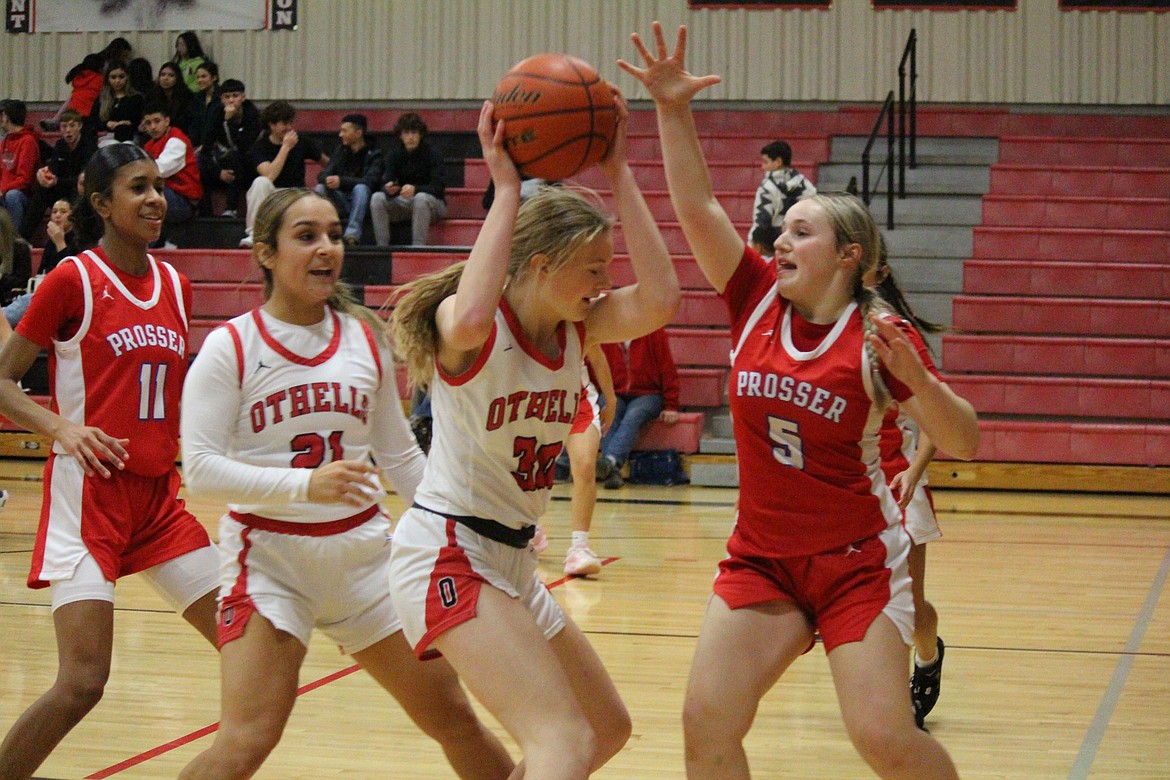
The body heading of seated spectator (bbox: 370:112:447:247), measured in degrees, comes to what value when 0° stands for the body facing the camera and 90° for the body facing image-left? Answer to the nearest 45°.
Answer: approximately 0°

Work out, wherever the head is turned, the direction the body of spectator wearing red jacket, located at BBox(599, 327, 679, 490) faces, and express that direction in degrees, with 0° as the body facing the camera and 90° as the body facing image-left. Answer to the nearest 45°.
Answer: approximately 45°

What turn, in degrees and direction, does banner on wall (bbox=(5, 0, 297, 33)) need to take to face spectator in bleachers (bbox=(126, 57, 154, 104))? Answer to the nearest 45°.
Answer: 0° — it already faces them

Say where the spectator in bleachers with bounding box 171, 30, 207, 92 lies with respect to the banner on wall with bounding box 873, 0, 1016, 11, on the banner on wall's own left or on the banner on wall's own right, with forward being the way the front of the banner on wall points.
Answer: on the banner on wall's own right

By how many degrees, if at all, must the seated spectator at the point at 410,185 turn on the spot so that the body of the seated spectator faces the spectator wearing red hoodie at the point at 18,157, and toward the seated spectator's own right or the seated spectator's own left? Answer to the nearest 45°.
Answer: approximately 135° to the seated spectator's own right

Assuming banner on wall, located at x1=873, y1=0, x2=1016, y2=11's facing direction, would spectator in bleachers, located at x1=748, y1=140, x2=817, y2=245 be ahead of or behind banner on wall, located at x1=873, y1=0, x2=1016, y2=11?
ahead

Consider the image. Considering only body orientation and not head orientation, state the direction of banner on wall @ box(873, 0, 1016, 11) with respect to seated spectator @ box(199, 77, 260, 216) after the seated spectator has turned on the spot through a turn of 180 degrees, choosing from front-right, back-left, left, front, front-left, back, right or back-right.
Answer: right

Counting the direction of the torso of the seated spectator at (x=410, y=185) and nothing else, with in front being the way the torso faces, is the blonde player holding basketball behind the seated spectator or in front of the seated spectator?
in front
